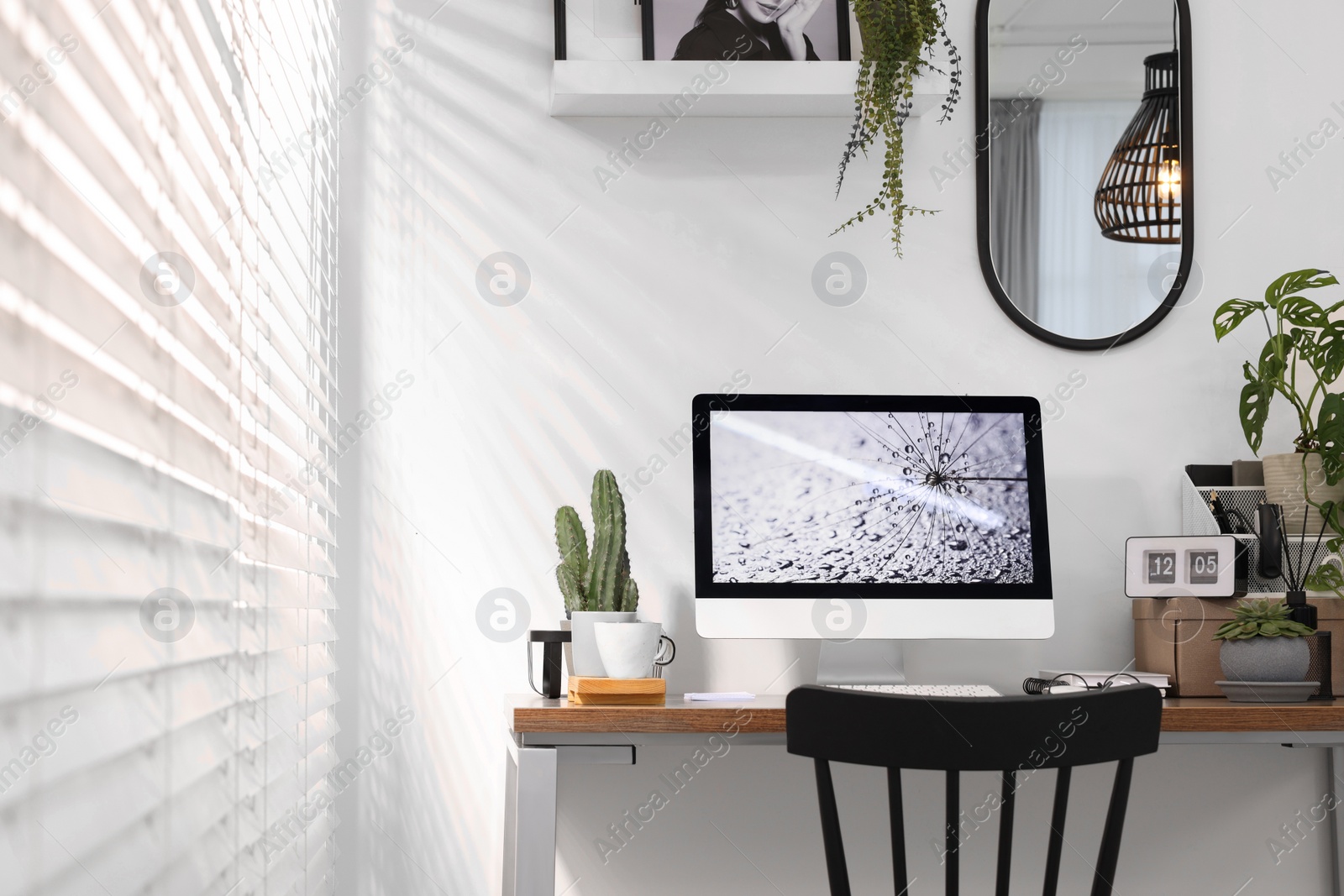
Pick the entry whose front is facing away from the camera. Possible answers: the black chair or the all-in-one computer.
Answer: the black chair

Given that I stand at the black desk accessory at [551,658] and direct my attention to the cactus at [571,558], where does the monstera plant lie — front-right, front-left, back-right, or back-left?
front-right

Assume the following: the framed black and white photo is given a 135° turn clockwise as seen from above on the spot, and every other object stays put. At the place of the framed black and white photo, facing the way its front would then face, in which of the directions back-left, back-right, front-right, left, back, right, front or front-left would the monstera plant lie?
back-right

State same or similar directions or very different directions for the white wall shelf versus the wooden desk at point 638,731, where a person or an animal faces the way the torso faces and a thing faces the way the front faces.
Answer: same or similar directions

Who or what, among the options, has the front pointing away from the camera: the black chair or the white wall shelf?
the black chair

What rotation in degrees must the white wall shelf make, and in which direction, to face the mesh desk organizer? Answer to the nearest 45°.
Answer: approximately 90° to its left

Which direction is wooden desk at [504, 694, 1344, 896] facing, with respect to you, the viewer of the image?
facing the viewer

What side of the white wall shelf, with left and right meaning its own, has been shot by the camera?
front

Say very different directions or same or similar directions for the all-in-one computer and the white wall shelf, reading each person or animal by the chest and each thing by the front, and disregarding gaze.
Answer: same or similar directions

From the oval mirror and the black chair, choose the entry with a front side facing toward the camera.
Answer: the oval mirror

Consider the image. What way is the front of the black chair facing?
away from the camera
